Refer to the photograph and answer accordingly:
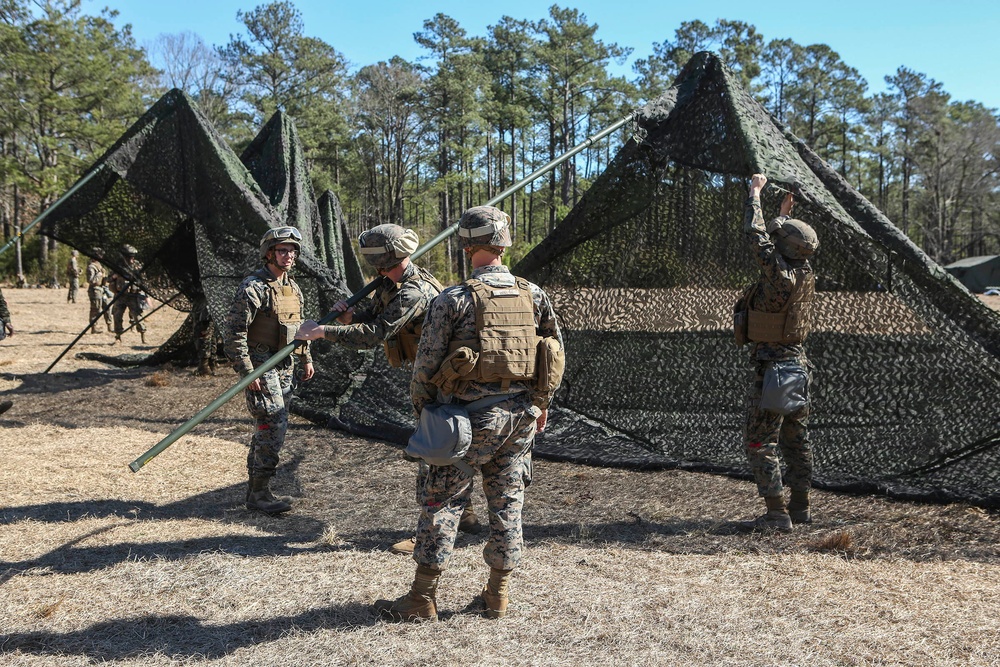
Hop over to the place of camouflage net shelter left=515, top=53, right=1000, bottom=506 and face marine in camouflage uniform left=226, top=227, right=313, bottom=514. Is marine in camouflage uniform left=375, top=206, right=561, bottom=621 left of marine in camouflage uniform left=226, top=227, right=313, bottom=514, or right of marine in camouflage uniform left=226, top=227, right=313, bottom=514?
left

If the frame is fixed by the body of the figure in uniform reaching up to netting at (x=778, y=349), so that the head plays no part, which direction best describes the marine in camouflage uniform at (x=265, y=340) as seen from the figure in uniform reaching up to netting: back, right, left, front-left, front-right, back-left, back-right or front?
front-left

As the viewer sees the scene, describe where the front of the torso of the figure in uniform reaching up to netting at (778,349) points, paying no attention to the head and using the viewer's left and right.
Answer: facing away from the viewer and to the left of the viewer

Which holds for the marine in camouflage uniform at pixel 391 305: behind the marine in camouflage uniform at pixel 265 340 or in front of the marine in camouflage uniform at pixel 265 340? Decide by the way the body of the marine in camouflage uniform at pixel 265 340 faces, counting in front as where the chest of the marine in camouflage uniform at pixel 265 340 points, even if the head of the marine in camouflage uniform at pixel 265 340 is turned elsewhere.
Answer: in front

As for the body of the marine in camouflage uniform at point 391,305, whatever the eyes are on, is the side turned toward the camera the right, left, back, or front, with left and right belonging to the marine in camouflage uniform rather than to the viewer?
left

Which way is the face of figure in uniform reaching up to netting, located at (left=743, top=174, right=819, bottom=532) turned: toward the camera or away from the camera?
away from the camera

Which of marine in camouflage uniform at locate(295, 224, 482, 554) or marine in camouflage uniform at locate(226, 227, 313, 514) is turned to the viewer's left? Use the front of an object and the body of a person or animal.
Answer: marine in camouflage uniform at locate(295, 224, 482, 554)

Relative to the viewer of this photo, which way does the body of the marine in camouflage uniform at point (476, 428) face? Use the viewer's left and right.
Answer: facing away from the viewer and to the left of the viewer

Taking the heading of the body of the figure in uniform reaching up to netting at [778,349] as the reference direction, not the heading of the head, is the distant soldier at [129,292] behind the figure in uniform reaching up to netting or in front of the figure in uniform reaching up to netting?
in front

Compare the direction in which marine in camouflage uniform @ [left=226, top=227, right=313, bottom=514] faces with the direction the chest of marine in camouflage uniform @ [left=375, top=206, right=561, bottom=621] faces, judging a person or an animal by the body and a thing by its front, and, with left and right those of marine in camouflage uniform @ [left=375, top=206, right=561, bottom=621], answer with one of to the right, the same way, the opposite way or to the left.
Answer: the opposite way

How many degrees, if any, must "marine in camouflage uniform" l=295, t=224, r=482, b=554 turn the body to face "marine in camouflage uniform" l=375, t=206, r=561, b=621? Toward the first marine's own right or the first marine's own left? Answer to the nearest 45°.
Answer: approximately 90° to the first marine's own left

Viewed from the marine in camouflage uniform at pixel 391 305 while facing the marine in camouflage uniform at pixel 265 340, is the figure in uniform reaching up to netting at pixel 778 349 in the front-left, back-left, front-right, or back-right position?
back-right

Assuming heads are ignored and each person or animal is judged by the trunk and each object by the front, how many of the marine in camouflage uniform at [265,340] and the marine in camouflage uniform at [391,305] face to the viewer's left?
1

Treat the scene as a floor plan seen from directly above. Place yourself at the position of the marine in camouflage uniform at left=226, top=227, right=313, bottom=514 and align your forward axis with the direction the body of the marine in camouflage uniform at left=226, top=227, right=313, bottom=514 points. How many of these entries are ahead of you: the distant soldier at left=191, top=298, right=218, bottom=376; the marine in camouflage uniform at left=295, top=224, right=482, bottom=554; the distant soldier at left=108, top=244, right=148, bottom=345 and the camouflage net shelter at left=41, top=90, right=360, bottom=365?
1

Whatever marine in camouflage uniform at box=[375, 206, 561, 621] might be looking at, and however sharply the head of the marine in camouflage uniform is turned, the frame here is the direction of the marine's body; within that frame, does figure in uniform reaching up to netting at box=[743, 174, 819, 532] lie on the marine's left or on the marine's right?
on the marine's right

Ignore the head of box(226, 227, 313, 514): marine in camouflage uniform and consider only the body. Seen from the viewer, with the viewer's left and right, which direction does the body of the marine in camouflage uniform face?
facing the viewer and to the right of the viewer
